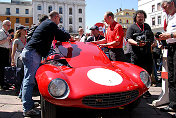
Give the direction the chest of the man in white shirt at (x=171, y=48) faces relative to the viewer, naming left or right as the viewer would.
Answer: facing to the left of the viewer

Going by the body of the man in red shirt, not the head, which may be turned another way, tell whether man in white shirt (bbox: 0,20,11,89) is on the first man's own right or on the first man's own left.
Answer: on the first man's own right

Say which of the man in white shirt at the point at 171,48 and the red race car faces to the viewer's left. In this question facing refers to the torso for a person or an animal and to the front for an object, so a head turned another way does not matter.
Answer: the man in white shirt

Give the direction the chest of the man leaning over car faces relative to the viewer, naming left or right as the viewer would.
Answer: facing to the right of the viewer

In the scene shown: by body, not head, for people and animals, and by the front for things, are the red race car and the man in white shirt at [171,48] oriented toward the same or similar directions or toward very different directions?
very different directions

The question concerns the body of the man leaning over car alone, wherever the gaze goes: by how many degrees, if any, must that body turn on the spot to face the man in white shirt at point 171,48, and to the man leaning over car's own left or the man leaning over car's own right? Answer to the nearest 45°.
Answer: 0° — they already face them

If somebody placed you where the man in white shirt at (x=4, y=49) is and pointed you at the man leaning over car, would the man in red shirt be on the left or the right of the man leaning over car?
left

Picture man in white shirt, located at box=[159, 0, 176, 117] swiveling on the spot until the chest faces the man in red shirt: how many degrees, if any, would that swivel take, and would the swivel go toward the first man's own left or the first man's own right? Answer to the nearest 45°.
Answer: approximately 45° to the first man's own right
